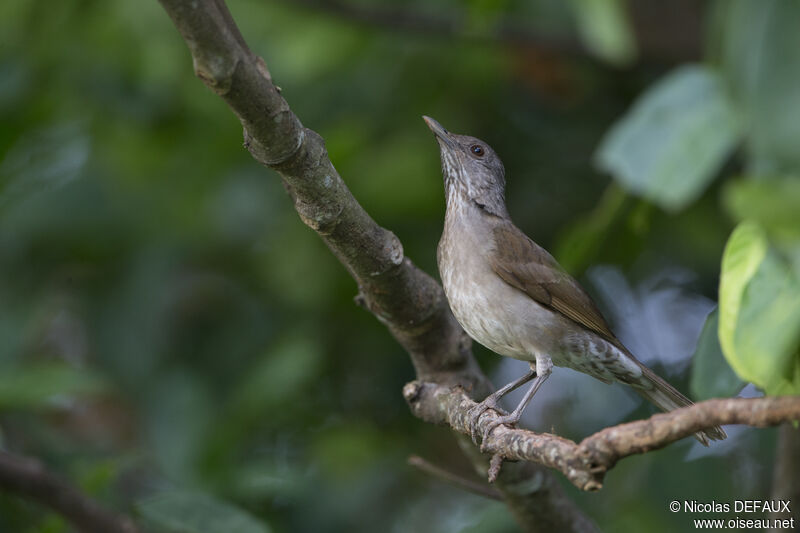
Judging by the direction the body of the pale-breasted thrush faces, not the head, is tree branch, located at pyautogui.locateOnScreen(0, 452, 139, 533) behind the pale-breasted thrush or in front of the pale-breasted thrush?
in front

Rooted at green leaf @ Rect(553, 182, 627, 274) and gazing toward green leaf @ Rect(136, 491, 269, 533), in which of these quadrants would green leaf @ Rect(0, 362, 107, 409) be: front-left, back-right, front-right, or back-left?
front-right

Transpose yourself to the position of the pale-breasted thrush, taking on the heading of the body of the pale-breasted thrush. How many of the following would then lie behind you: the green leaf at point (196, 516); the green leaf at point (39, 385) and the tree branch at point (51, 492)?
0

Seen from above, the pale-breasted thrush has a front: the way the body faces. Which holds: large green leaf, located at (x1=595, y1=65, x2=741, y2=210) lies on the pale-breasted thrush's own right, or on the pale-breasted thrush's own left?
on the pale-breasted thrush's own right

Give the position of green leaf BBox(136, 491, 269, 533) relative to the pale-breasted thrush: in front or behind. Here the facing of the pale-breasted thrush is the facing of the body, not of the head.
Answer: in front

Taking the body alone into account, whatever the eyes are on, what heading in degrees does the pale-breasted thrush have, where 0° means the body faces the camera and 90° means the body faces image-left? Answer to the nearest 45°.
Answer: approximately 90°

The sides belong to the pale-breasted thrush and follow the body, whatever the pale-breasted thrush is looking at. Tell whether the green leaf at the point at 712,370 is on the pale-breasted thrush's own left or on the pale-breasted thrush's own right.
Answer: on the pale-breasted thrush's own left

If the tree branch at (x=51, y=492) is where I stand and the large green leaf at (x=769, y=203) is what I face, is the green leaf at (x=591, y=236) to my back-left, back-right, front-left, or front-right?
front-left
